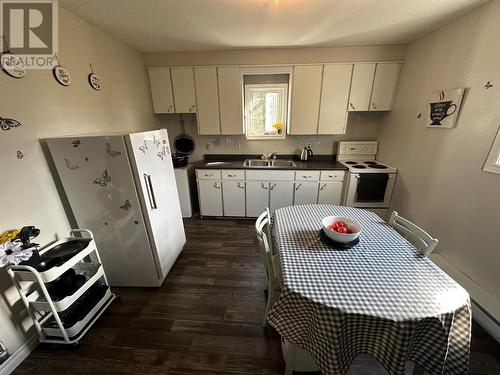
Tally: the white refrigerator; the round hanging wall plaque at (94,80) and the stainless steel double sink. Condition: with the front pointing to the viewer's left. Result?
0

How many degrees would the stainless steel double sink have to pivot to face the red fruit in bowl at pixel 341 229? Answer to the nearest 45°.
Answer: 0° — it already faces it

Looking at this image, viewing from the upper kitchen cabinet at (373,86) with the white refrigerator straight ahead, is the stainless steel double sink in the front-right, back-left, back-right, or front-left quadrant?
front-right

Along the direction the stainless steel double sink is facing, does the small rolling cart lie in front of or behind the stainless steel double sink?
in front

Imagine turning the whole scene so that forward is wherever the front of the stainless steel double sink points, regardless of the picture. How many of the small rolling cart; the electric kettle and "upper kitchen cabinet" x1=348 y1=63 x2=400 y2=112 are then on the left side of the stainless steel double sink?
2

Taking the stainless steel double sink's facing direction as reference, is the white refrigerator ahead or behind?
ahead

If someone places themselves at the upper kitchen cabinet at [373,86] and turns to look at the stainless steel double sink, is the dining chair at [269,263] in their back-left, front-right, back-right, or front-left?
front-left

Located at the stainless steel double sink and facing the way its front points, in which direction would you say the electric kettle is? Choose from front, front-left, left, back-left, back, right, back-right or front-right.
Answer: left

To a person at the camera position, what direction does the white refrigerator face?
facing the viewer and to the right of the viewer

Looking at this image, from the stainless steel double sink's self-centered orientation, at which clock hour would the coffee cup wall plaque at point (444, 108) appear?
The coffee cup wall plaque is roughly at 10 o'clock from the stainless steel double sink.

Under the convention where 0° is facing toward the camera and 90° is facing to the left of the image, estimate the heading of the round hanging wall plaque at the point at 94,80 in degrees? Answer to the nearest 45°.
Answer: approximately 315°

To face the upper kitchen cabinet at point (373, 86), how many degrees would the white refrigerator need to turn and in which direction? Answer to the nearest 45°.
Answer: approximately 45° to its left

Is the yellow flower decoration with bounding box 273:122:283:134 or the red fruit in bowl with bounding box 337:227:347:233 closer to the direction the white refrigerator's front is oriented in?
the red fruit in bowl

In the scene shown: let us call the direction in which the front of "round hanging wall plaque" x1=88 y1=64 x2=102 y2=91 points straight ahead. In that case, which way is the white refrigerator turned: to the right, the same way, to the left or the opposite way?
the same way

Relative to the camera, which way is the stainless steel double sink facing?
toward the camera

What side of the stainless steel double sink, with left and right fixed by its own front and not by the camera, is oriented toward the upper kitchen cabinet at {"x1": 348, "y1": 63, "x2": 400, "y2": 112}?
left

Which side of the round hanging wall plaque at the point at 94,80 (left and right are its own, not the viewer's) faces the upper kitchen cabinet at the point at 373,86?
front

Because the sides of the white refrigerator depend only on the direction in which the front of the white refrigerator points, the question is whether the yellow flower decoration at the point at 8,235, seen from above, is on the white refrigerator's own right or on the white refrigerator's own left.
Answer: on the white refrigerator's own right

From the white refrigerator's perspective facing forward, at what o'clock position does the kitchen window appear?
The kitchen window is roughly at 10 o'clock from the white refrigerator.
